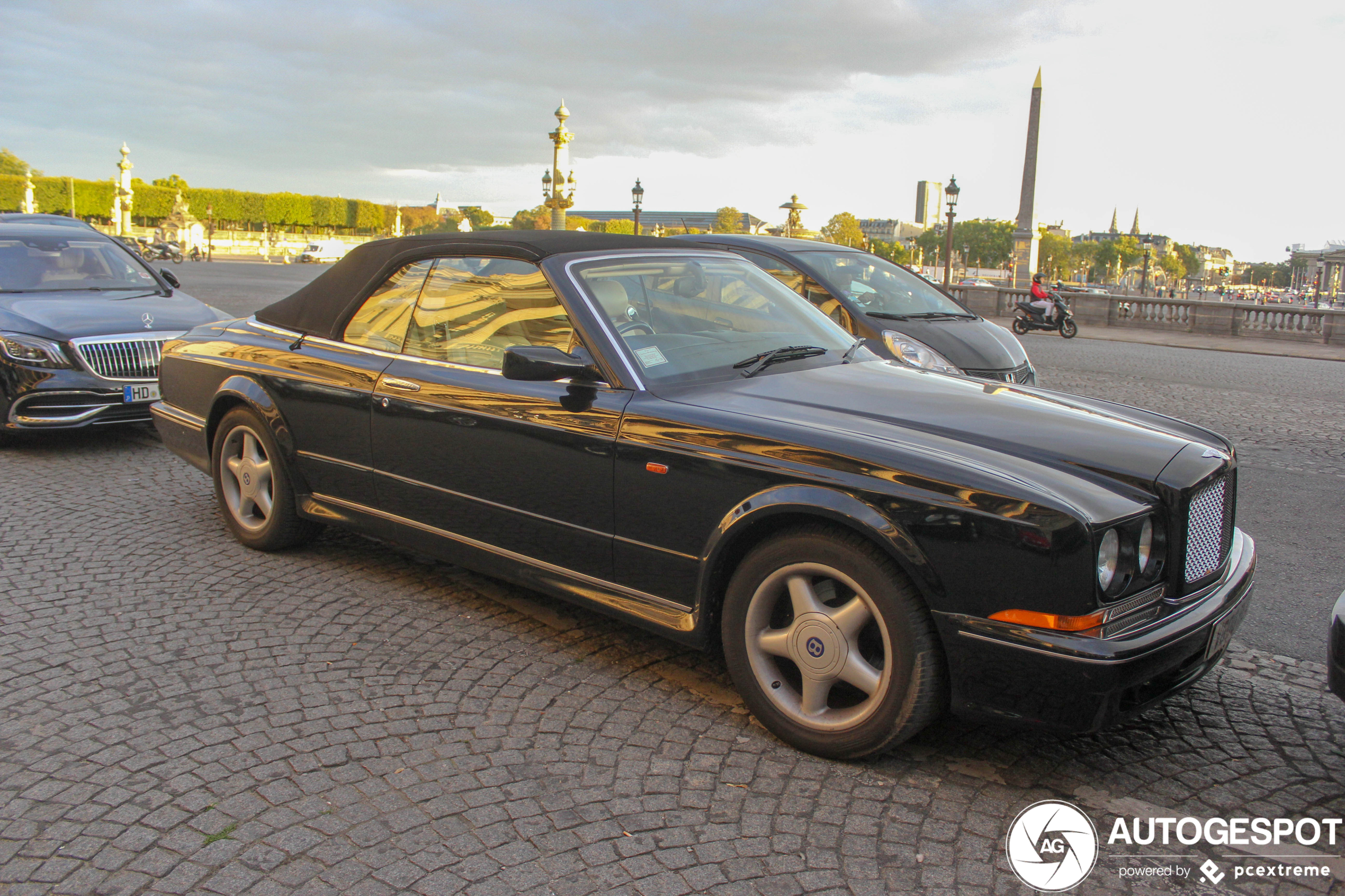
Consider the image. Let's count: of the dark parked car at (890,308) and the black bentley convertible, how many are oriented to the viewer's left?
0

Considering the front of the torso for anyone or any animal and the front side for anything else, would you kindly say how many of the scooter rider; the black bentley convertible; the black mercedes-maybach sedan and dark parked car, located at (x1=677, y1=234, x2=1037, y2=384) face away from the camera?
0

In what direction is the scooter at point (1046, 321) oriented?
to the viewer's right

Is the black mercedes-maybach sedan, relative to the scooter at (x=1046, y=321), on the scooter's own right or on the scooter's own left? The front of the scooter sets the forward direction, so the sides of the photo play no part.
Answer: on the scooter's own right

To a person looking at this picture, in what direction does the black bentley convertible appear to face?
facing the viewer and to the right of the viewer

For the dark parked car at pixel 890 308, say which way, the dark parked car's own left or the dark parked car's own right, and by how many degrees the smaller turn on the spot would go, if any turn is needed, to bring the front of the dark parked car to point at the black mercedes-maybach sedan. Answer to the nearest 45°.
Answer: approximately 135° to the dark parked car's own right

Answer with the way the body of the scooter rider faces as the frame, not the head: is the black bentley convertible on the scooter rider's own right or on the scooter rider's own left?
on the scooter rider's own right

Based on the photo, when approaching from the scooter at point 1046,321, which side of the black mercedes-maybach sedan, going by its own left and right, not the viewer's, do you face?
left

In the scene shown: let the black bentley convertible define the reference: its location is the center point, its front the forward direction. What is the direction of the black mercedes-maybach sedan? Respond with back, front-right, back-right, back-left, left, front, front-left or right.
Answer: back

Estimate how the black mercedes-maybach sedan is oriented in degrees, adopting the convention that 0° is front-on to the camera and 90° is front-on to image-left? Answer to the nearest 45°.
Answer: approximately 315°
